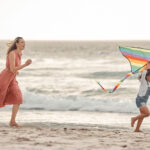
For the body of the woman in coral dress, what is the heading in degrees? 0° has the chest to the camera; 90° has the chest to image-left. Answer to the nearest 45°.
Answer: approximately 270°

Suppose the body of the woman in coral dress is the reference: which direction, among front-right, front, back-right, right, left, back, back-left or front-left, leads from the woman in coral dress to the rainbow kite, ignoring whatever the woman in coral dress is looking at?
front
